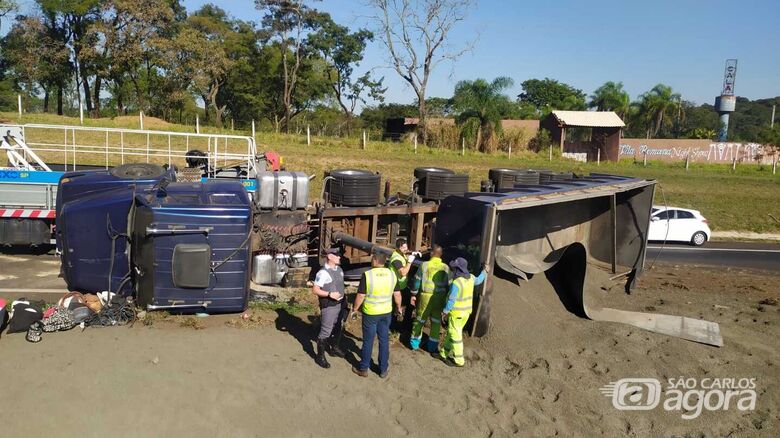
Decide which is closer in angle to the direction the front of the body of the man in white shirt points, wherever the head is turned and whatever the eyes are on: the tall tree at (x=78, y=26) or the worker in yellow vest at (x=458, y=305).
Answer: the worker in yellow vest

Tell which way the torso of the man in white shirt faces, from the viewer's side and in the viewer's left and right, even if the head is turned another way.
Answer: facing the viewer and to the right of the viewer

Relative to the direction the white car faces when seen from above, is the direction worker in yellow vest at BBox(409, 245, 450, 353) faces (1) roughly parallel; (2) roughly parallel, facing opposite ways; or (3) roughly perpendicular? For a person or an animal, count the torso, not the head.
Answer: roughly perpendicular

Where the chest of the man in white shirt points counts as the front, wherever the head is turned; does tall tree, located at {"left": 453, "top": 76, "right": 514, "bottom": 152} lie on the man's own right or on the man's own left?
on the man's own left

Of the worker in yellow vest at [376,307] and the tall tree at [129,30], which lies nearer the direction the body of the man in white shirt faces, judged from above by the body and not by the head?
the worker in yellow vest

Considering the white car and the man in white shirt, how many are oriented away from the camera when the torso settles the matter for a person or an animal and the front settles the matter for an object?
0

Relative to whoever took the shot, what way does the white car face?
facing to the left of the viewer

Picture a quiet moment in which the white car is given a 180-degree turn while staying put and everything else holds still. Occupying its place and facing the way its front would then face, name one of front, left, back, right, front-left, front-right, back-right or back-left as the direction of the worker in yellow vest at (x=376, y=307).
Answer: right

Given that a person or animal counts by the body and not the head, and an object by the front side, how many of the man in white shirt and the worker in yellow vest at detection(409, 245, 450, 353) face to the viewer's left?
0
